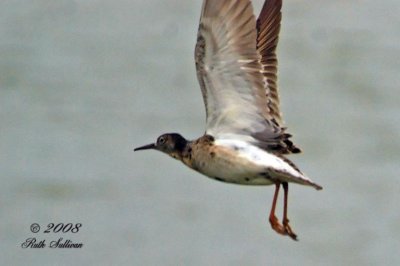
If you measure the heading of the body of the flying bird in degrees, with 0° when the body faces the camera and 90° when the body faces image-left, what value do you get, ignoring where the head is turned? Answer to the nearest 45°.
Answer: approximately 90°
